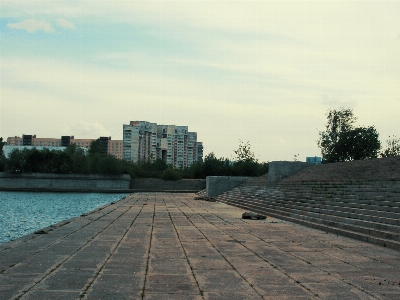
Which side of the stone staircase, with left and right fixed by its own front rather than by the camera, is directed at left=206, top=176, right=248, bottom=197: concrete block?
right

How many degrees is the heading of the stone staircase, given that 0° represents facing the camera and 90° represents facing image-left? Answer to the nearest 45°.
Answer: approximately 45°

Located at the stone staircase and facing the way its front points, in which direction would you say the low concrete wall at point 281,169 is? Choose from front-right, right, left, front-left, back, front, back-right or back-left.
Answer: back-right
